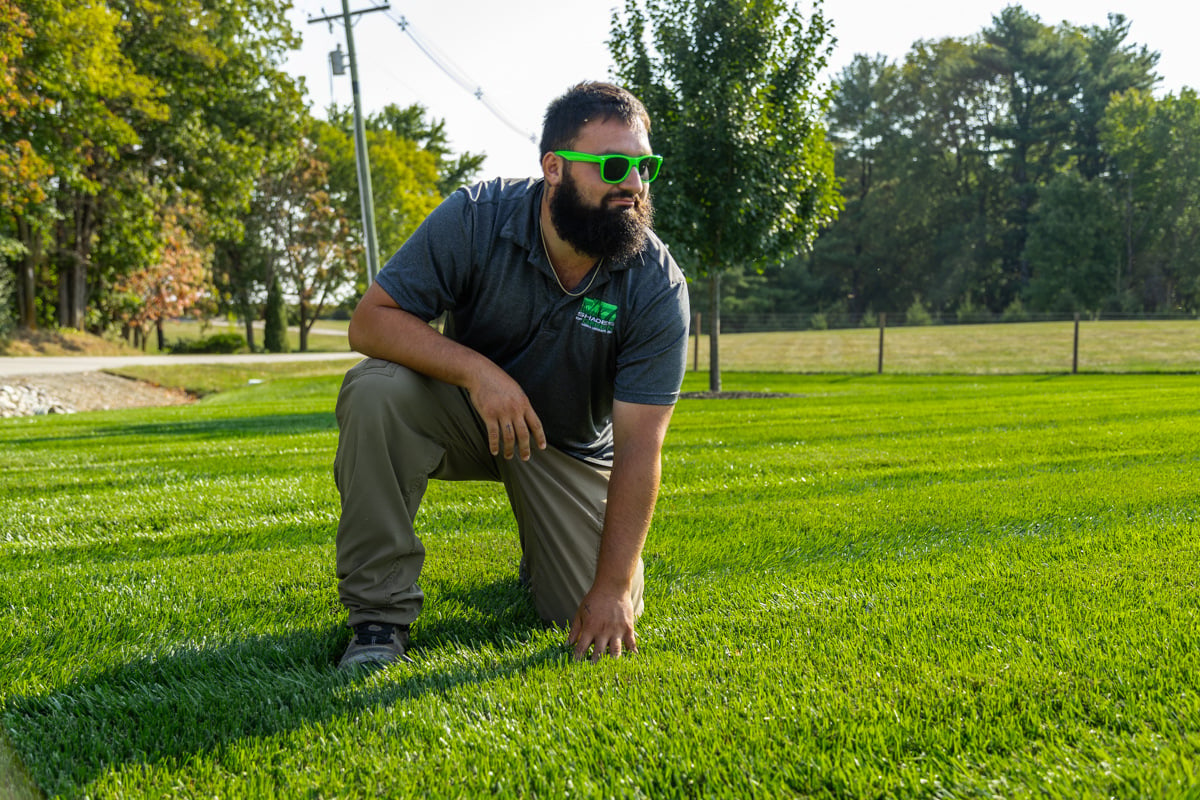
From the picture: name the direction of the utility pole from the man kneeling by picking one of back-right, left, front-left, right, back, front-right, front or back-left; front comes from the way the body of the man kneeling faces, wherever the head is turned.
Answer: back

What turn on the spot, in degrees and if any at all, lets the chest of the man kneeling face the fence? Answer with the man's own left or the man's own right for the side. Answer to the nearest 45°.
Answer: approximately 135° to the man's own left

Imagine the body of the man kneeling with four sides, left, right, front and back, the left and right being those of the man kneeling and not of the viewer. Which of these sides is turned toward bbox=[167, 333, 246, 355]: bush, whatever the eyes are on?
back

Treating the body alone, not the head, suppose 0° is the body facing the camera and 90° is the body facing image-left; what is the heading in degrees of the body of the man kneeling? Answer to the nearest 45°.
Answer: approximately 0°

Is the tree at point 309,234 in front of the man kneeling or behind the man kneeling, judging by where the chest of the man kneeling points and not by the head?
behind

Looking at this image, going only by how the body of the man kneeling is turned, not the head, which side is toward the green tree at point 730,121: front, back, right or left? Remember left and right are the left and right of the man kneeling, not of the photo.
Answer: back

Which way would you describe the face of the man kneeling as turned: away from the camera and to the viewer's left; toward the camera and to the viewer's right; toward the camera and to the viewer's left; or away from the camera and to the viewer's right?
toward the camera and to the viewer's right

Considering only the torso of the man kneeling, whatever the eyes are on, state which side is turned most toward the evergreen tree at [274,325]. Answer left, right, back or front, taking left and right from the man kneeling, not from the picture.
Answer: back

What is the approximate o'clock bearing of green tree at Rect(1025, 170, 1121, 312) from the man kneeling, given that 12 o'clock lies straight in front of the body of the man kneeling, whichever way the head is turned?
The green tree is roughly at 7 o'clock from the man kneeling.
